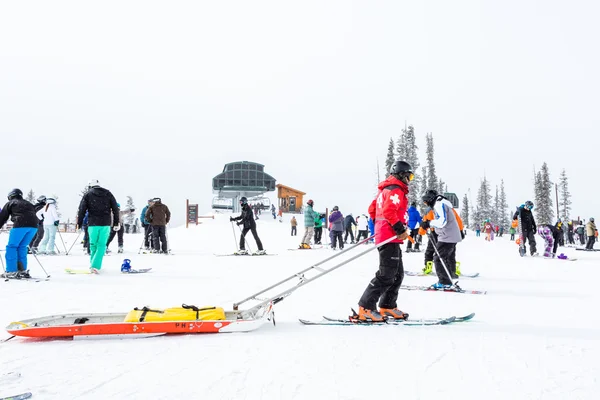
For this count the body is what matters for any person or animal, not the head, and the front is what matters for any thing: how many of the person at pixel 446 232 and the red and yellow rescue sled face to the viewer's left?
1

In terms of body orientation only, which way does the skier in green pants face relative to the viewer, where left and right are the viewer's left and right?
facing away from the viewer

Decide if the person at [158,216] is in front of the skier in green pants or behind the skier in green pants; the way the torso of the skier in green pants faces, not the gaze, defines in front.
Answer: in front

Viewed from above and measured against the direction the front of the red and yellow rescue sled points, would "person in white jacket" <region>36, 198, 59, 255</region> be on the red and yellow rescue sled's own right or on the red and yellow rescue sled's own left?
on the red and yellow rescue sled's own left

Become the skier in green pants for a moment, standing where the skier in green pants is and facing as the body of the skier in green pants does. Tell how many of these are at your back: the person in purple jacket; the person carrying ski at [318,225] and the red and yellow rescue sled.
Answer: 1

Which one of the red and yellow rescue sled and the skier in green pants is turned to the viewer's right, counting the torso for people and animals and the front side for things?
the red and yellow rescue sled

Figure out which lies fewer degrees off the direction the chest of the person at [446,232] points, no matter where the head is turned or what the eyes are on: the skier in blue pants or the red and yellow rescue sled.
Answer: the skier in blue pants

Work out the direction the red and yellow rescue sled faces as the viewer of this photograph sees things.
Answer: facing to the right of the viewer

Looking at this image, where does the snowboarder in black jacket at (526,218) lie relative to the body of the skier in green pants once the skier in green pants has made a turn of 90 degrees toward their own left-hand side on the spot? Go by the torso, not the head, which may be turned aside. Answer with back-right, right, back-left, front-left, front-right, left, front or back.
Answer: back

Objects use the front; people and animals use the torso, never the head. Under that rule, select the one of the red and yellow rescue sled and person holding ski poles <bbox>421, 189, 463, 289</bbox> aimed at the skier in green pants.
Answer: the person holding ski poles

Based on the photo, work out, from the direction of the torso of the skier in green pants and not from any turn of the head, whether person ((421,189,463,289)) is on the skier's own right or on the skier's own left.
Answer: on the skier's own right

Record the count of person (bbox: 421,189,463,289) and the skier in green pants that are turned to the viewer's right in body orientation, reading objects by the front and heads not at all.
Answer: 0

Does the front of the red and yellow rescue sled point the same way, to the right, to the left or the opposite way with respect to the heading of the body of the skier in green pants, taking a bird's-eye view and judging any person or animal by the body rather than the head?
to the right
